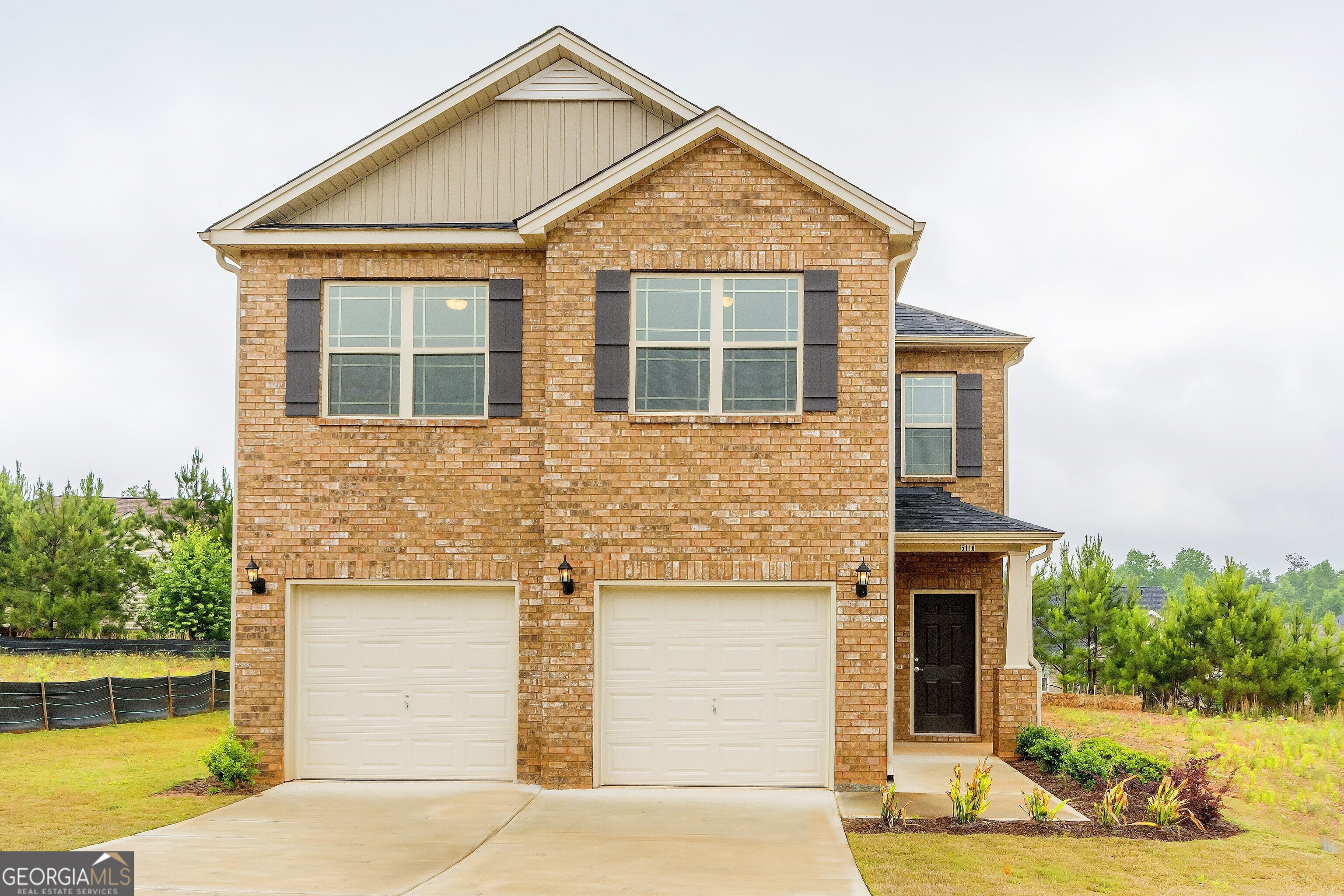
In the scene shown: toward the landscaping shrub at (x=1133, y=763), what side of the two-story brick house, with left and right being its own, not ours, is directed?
left

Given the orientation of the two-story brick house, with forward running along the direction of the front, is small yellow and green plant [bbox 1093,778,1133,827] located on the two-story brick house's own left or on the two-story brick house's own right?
on the two-story brick house's own left

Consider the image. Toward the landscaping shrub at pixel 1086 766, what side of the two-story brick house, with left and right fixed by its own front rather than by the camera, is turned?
left

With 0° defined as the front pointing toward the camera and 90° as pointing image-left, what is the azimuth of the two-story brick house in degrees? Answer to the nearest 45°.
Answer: approximately 0°

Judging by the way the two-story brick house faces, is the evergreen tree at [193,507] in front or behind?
behind

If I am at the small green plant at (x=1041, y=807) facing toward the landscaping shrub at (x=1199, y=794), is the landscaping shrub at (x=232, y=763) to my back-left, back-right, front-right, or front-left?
back-left

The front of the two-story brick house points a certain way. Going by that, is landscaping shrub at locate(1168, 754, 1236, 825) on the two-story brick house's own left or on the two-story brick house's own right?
on the two-story brick house's own left

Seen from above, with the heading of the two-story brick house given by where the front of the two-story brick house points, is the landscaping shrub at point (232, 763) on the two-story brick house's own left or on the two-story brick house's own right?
on the two-story brick house's own right
